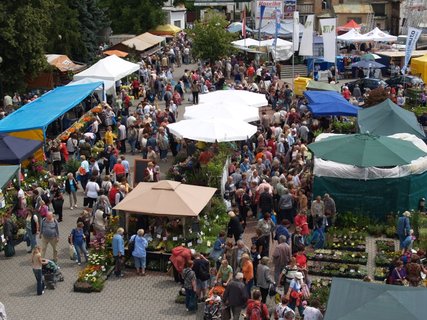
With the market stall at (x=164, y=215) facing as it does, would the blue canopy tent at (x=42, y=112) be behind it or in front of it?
behind

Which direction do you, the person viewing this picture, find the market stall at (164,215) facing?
facing the viewer

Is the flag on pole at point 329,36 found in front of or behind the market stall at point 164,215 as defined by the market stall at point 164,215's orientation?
behind

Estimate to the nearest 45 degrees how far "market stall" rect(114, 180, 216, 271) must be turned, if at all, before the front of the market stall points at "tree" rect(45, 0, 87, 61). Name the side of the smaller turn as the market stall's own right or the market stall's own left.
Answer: approximately 180°

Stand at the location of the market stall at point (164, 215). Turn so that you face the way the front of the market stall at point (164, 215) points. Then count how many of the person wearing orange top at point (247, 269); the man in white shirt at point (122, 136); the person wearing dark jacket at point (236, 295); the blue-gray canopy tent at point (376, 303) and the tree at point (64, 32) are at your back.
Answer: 2

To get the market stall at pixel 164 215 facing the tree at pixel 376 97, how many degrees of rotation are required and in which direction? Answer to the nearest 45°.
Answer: approximately 135° to its left

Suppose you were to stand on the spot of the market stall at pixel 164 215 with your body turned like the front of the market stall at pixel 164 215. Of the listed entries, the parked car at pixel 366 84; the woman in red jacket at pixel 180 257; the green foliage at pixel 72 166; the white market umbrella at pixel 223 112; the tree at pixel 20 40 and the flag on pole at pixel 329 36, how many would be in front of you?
1

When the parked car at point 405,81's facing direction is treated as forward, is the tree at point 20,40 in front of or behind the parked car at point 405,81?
in front

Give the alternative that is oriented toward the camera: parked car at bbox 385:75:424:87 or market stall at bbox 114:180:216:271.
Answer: the market stall

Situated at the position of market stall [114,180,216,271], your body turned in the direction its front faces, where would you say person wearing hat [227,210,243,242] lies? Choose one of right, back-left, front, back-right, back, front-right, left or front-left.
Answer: left

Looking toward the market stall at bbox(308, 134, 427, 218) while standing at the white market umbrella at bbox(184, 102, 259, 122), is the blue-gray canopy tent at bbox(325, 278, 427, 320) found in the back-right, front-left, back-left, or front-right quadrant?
front-right

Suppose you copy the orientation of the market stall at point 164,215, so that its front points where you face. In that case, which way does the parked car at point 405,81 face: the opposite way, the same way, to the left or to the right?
to the right

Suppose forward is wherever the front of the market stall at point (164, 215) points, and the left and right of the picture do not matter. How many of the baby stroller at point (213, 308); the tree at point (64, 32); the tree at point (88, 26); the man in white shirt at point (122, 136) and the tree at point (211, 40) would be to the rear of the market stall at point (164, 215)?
4

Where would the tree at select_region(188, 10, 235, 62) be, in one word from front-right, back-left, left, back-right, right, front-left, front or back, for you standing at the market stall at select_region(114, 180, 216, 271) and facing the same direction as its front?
back

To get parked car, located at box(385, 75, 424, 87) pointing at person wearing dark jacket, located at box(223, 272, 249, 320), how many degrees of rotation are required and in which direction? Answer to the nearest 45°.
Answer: approximately 90° to its left

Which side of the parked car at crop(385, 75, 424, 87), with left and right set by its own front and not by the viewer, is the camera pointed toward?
left

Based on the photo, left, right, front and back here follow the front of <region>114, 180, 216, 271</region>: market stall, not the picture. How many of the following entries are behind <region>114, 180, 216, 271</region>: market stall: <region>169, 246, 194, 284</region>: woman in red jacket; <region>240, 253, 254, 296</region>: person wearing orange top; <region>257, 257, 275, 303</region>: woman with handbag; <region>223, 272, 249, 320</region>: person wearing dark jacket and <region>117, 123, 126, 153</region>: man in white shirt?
1
